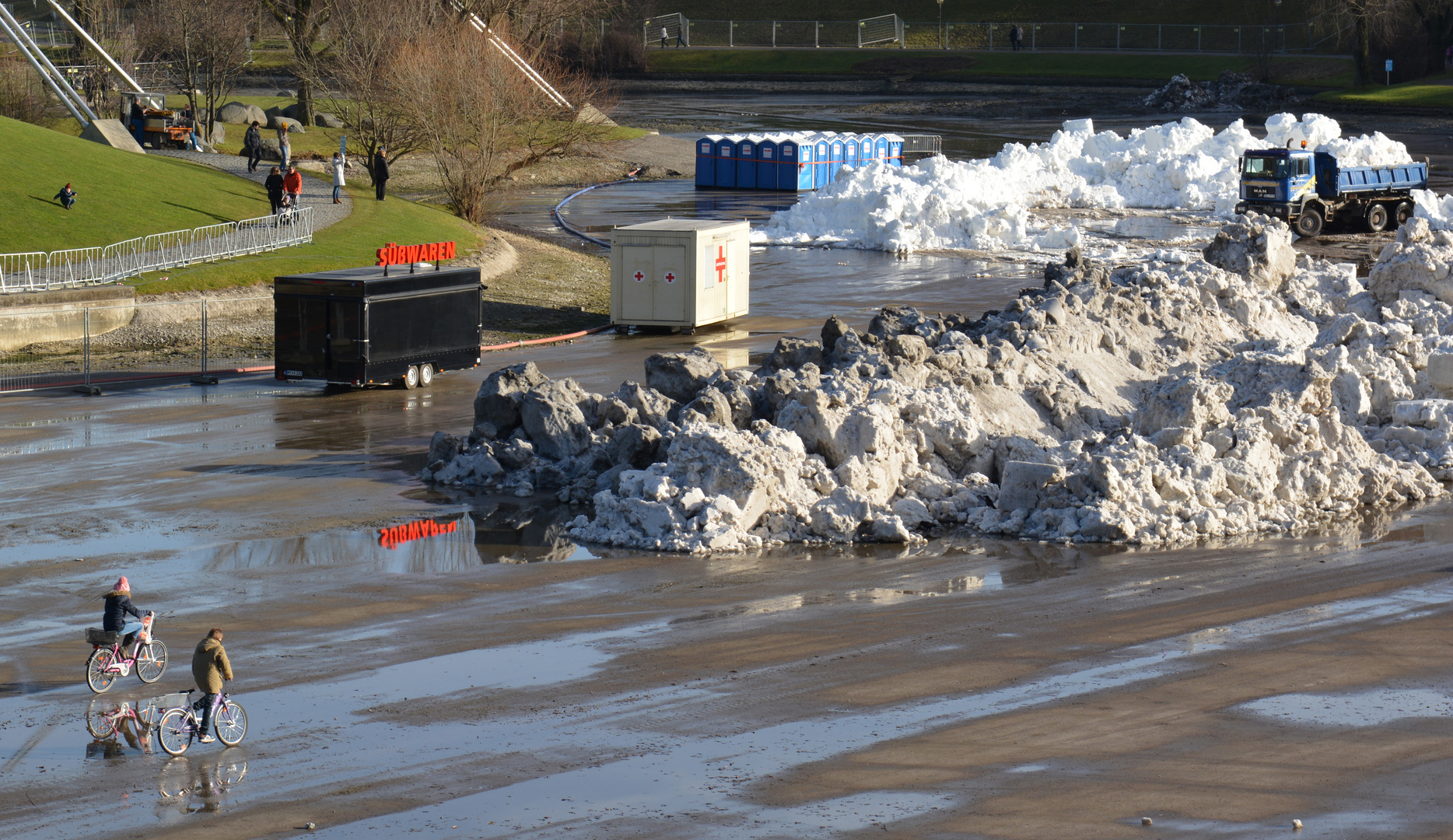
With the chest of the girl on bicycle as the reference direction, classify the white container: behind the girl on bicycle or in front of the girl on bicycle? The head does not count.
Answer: in front

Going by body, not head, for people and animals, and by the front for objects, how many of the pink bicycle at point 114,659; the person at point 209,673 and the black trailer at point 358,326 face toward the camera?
0

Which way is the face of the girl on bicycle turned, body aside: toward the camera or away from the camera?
away from the camera

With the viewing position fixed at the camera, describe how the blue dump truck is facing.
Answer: facing the viewer and to the left of the viewer

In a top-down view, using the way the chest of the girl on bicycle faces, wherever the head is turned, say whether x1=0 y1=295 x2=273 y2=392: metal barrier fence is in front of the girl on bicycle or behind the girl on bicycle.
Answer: in front

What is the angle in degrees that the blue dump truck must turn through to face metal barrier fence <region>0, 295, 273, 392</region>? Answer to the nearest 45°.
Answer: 0° — it already faces it

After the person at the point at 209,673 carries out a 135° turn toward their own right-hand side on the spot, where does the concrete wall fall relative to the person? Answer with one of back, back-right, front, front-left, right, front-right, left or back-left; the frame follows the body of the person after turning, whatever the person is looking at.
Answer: back

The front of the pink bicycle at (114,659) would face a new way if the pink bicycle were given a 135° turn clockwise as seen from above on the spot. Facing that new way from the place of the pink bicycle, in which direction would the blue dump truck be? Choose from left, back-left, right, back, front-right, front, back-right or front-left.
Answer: back-left

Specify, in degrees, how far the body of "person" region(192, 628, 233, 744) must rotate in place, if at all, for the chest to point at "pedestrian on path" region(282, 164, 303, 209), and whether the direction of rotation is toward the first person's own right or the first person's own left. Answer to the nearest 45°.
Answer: approximately 45° to the first person's own left

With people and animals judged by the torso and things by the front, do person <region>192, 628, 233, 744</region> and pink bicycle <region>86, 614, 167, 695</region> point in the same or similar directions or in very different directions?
same or similar directions

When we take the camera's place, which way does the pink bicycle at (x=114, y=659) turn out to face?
facing away from the viewer and to the right of the viewer

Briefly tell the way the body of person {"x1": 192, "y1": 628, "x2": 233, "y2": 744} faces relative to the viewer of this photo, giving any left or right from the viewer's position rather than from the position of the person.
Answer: facing away from the viewer and to the right of the viewer

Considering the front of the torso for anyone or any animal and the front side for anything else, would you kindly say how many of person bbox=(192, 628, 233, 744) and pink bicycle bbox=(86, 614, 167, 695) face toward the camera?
0

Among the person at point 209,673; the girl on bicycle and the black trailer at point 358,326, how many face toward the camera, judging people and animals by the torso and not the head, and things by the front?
0

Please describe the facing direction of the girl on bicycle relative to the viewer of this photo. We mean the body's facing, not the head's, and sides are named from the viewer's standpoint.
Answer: facing away from the viewer and to the right of the viewer

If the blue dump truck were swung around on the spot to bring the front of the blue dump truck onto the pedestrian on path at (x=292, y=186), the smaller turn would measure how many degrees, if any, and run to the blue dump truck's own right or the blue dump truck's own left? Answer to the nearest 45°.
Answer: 0° — it already faces them
